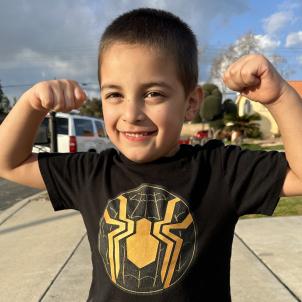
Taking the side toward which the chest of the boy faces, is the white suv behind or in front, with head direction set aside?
behind

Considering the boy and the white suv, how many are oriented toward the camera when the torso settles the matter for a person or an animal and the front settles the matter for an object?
1

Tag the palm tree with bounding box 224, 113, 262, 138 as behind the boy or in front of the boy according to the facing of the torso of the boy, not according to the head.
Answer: behind

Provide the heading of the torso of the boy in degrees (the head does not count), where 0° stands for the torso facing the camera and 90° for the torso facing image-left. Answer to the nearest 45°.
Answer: approximately 0°

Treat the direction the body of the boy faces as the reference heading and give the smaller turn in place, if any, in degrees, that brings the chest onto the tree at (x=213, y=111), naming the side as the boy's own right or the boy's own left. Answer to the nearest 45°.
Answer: approximately 180°
